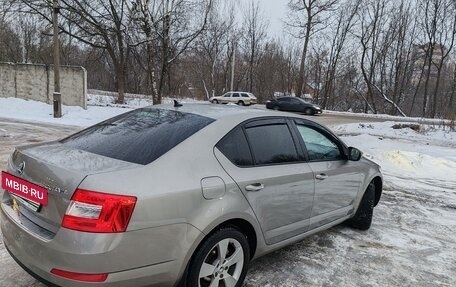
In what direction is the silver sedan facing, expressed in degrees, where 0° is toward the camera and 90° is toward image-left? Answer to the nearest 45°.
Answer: approximately 225°

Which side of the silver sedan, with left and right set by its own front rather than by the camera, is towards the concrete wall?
left

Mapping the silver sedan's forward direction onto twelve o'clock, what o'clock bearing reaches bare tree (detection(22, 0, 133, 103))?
The bare tree is roughly at 10 o'clock from the silver sedan.

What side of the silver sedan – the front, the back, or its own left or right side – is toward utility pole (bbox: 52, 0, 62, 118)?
left

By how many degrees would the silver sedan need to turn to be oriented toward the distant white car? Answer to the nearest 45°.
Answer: approximately 45° to its left

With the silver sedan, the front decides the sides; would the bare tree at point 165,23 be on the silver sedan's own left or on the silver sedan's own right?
on the silver sedan's own left
